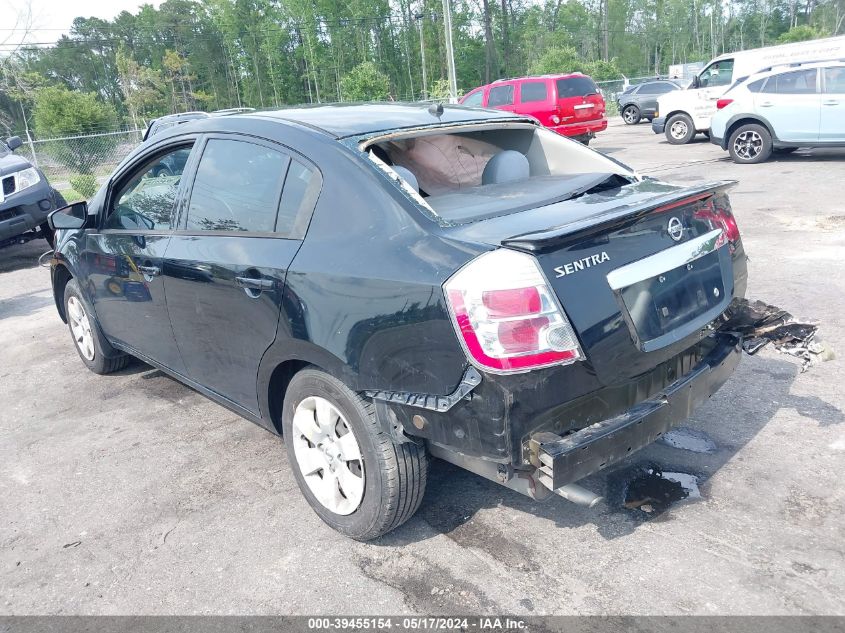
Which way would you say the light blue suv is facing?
to the viewer's right

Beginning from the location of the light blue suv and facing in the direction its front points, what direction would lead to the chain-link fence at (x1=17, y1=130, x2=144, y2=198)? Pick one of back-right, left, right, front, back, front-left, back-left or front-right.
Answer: back

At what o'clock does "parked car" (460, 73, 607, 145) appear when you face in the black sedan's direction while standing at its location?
The parked car is roughly at 2 o'clock from the black sedan.

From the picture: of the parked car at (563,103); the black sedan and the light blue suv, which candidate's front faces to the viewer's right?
the light blue suv

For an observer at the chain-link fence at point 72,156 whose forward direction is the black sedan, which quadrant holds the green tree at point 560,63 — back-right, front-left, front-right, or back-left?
back-left

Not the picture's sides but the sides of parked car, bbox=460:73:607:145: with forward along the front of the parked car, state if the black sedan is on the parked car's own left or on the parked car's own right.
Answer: on the parked car's own left

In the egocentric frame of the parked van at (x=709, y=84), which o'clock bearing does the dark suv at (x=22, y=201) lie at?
The dark suv is roughly at 10 o'clock from the parked van.

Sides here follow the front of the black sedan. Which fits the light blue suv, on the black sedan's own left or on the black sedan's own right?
on the black sedan's own right

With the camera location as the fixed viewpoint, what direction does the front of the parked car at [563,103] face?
facing away from the viewer and to the left of the viewer

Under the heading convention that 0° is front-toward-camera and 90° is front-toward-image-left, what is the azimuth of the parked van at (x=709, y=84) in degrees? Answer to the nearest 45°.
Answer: approximately 90°

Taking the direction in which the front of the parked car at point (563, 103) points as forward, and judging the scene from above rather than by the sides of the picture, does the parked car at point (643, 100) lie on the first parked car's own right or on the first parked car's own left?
on the first parked car's own right

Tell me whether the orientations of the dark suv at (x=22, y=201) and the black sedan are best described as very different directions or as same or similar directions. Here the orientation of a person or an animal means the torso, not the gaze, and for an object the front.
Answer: very different directions
